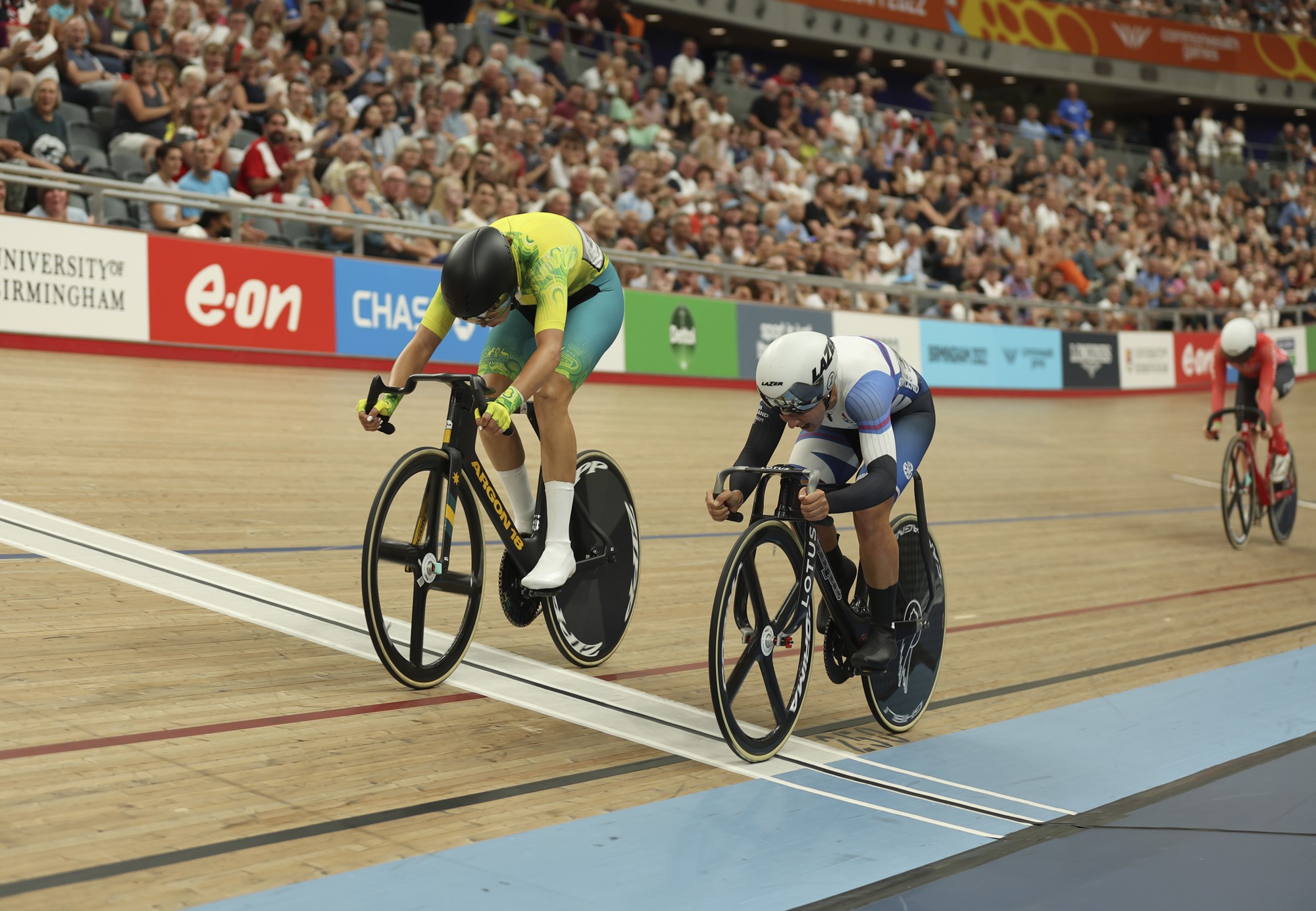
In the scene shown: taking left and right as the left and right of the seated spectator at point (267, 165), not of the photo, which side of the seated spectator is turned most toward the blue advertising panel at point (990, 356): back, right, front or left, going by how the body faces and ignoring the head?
left

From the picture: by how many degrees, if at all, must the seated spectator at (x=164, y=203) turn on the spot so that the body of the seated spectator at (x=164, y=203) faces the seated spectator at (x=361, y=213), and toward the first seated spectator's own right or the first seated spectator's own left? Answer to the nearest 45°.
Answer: approximately 90° to the first seated spectator's own left

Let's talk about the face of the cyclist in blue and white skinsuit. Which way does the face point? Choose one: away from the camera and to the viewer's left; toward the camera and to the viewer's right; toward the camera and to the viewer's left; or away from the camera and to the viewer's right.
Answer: toward the camera and to the viewer's left

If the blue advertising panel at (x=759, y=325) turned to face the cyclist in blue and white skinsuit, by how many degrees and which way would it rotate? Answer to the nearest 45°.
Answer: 0° — it already faces them

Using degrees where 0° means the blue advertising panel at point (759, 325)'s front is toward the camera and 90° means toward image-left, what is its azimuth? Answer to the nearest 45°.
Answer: approximately 0°

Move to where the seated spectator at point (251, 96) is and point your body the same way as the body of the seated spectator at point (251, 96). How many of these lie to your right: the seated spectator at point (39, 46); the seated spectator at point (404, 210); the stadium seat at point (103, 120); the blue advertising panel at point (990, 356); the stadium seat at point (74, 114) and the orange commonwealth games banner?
3

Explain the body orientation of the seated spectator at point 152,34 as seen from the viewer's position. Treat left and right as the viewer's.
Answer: facing the viewer and to the right of the viewer

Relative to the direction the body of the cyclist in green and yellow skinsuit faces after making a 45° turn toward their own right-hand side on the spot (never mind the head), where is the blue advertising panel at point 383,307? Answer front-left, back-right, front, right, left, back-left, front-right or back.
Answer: right

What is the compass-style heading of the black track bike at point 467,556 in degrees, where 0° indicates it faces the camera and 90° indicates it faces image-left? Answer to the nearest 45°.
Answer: approximately 45°

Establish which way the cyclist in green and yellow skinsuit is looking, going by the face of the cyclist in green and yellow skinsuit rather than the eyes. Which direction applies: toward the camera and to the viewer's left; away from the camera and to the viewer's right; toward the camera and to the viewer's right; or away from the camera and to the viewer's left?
toward the camera and to the viewer's left

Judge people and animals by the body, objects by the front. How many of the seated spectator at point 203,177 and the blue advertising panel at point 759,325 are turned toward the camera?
2
